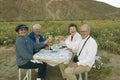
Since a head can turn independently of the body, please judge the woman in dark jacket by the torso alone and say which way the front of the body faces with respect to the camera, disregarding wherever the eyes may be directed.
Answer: to the viewer's right

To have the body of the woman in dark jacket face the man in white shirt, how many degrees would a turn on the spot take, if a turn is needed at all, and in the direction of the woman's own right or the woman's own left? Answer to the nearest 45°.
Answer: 0° — they already face them

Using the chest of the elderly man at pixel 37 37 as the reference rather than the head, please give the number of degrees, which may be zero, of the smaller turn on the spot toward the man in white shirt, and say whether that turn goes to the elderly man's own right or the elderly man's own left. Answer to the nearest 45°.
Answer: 0° — they already face them

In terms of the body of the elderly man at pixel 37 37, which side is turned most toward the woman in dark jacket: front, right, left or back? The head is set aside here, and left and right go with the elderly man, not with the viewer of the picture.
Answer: right

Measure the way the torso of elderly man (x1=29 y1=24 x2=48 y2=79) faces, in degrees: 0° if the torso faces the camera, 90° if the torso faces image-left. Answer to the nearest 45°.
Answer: approximately 315°
